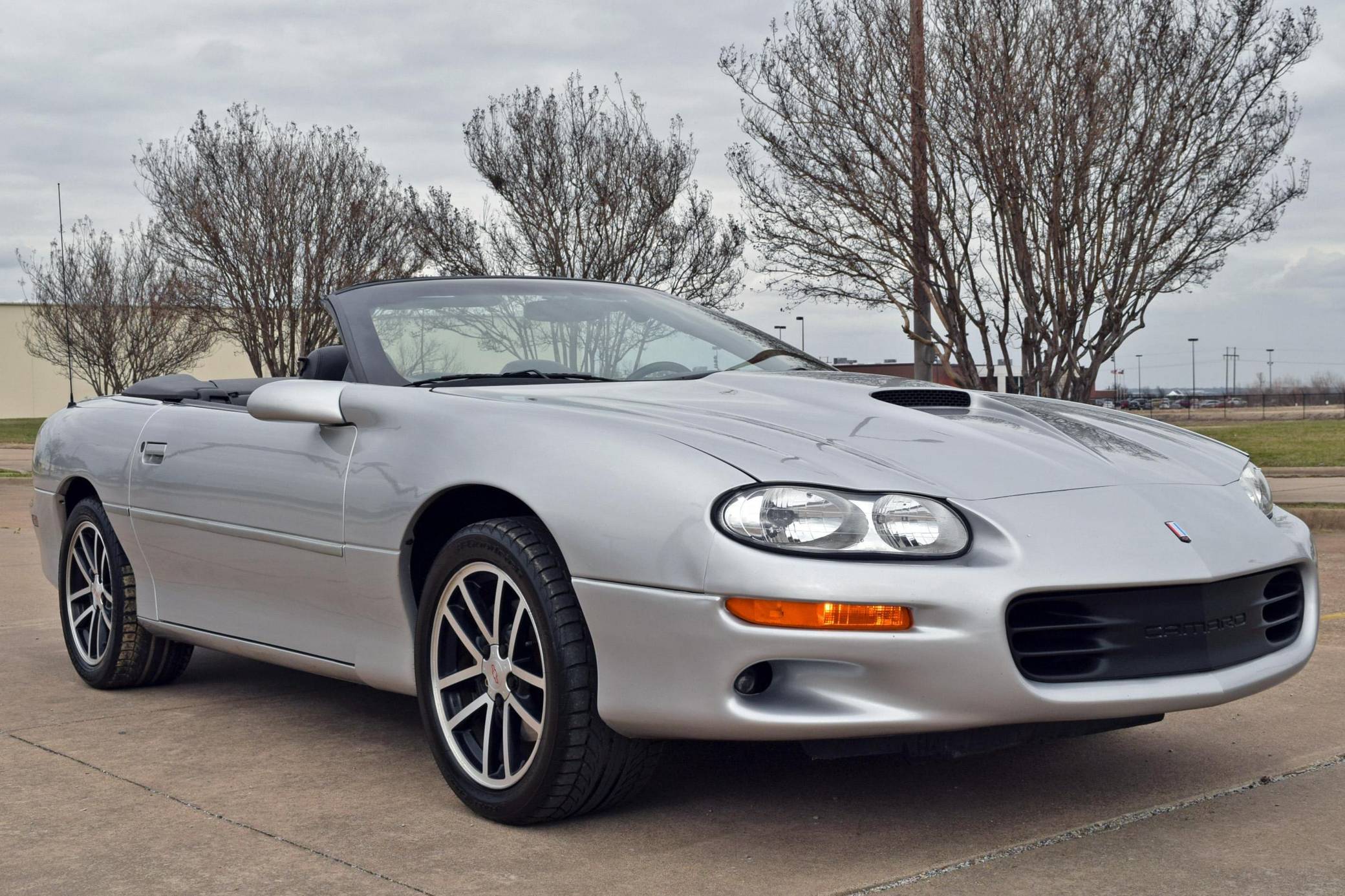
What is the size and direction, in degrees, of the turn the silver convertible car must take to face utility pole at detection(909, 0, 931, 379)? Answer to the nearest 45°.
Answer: approximately 135° to its left

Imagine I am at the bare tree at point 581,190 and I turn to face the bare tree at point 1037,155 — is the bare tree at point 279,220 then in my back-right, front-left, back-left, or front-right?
back-right

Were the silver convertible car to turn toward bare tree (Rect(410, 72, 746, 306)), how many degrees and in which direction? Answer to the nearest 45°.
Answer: approximately 135° to its left

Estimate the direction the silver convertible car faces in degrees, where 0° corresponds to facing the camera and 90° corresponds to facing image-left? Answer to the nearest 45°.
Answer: approximately 315°

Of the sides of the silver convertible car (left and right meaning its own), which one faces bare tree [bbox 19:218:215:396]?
back

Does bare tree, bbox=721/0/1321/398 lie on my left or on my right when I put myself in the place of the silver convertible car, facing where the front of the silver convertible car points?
on my left

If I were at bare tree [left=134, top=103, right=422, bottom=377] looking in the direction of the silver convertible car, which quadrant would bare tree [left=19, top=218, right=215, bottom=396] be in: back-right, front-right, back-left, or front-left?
back-right

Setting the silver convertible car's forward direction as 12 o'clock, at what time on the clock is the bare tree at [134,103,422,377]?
The bare tree is roughly at 7 o'clock from the silver convertible car.

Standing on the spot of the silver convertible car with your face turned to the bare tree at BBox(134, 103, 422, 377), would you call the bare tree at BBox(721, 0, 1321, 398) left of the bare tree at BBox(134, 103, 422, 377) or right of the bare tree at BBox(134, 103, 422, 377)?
right
